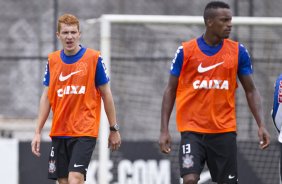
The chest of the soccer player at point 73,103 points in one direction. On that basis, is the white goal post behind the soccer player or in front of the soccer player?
behind

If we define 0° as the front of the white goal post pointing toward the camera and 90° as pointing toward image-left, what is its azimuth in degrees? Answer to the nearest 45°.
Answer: approximately 0°

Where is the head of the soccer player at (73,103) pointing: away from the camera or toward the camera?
toward the camera

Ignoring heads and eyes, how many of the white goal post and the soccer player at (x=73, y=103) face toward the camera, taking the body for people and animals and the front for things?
2

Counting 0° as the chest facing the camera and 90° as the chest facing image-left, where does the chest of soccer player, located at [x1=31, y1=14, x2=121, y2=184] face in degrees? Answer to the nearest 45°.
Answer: approximately 0°

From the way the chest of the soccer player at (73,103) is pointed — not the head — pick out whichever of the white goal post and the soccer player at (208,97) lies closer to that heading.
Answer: the soccer player

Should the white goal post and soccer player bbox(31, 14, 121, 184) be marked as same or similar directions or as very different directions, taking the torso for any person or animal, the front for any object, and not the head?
same or similar directions

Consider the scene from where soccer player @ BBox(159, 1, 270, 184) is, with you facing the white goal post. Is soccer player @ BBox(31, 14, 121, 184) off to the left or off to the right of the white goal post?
left

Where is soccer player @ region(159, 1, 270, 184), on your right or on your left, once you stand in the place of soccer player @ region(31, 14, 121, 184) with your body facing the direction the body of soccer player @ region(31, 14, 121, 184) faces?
on your left

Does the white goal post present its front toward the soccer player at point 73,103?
yes
